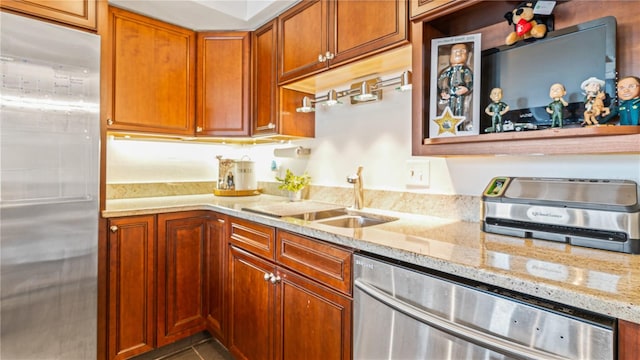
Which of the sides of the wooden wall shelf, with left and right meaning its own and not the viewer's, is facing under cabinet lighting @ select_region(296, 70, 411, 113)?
right

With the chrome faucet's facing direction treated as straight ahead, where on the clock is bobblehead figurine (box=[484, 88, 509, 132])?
The bobblehead figurine is roughly at 9 o'clock from the chrome faucet.

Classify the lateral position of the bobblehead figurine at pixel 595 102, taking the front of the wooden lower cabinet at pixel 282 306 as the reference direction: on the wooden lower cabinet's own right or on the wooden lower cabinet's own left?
on the wooden lower cabinet's own left

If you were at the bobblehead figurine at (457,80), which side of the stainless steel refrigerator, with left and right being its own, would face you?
front

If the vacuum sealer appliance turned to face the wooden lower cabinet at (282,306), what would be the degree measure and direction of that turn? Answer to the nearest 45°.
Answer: approximately 45° to its right

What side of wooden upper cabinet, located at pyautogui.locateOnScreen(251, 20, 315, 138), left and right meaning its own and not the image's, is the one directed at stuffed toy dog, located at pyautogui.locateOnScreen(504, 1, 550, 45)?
left

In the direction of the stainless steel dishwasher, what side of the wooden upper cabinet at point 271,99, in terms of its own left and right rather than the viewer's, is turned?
left

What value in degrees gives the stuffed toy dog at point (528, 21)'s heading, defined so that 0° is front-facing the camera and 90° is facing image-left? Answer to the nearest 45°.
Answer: approximately 45°

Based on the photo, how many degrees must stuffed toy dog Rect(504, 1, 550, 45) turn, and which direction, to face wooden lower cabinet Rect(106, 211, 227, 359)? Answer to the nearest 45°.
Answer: approximately 45° to its right
